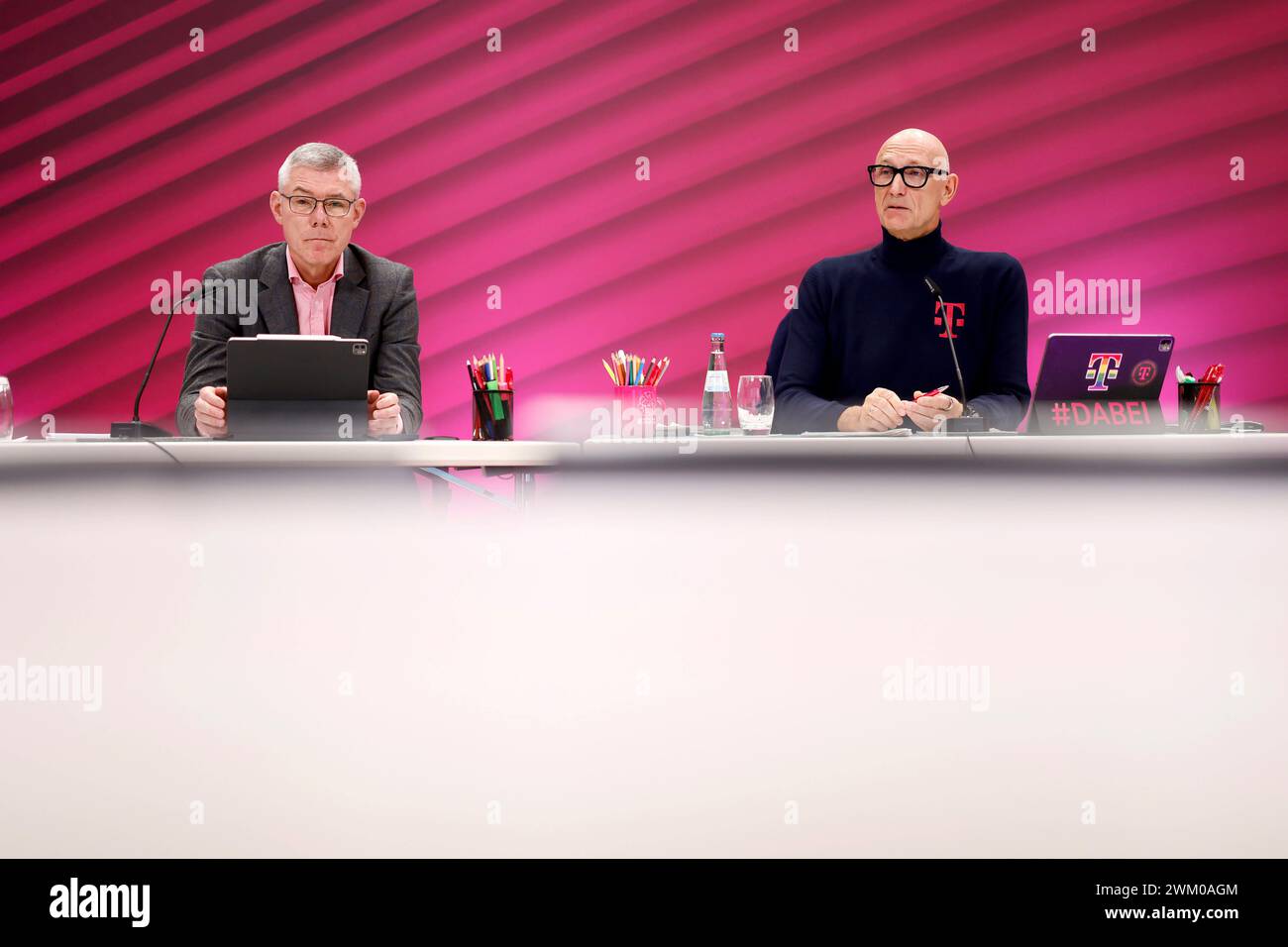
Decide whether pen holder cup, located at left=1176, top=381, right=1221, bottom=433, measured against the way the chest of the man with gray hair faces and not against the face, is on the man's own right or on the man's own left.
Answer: on the man's own left

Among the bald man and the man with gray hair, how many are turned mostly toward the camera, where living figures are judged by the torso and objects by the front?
2

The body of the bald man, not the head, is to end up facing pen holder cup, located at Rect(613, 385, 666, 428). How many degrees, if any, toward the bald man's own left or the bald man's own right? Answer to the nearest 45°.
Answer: approximately 45° to the bald man's own right

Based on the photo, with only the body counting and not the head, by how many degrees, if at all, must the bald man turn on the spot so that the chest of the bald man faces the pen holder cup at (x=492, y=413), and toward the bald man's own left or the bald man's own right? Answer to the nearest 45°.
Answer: approximately 45° to the bald man's own right

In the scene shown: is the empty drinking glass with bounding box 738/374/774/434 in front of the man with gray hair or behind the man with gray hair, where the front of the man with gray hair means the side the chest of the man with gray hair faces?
in front

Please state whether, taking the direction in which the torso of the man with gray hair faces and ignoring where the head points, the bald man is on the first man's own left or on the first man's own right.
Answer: on the first man's own left

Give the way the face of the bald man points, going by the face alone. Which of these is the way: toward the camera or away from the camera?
toward the camera

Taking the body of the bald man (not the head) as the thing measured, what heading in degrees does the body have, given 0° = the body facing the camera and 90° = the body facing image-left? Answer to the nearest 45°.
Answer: approximately 0°

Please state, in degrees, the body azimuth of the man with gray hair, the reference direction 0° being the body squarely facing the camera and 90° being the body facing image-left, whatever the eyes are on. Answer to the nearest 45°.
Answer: approximately 0°

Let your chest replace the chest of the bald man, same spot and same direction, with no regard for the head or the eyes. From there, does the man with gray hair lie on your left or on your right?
on your right

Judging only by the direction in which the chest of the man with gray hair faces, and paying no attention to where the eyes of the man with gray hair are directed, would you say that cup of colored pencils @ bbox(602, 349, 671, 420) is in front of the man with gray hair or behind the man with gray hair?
in front

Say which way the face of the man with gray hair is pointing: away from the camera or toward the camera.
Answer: toward the camera
